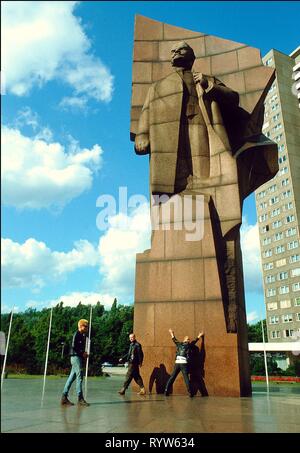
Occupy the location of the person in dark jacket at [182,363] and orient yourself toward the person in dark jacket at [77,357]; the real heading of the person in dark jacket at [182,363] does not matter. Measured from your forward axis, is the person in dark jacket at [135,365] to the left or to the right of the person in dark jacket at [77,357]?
right

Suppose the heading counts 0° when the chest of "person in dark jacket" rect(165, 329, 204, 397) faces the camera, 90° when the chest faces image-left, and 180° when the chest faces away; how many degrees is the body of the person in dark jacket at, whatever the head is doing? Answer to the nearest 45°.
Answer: approximately 0°

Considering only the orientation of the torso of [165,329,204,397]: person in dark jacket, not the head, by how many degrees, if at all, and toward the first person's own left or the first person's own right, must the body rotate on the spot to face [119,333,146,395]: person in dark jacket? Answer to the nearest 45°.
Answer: approximately 90° to the first person's own right

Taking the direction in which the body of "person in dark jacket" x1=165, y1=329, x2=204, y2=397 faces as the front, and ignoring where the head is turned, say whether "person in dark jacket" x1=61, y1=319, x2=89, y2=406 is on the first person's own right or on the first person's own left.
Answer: on the first person's own right
